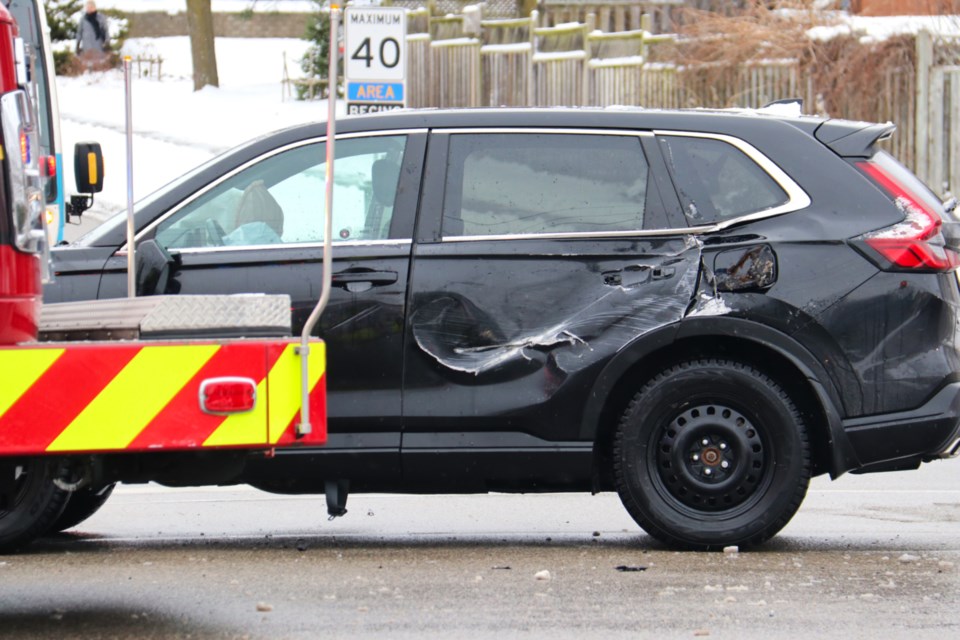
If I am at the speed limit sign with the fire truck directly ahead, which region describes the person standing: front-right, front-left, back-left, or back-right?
back-right

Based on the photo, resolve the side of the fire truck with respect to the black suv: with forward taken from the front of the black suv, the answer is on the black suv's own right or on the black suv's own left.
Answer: on the black suv's own left

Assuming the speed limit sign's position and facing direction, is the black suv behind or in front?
in front

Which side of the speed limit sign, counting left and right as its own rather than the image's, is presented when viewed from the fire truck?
front

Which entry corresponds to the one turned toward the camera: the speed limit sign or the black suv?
the speed limit sign

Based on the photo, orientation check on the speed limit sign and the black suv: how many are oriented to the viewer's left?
1

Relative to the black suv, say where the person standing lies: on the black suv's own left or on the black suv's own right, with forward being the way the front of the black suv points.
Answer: on the black suv's own right

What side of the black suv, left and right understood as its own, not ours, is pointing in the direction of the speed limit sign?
right

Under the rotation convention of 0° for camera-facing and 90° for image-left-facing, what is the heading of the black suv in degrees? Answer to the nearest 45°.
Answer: approximately 90°

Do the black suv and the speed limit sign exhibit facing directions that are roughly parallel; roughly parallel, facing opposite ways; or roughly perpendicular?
roughly perpendicular

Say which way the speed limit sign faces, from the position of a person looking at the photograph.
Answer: facing the viewer

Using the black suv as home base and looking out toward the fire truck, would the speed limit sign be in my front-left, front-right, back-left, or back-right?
back-right

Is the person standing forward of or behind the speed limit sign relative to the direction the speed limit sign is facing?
behind
